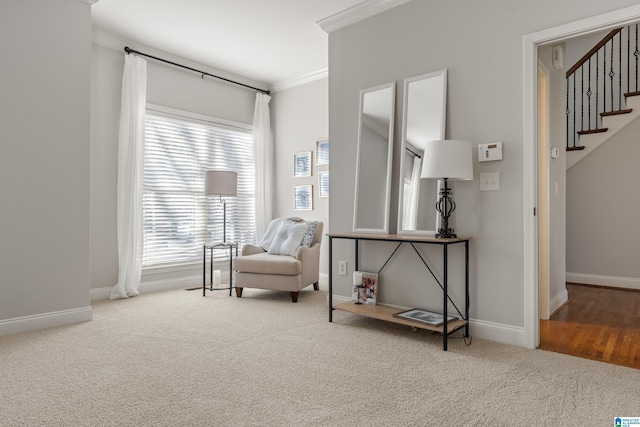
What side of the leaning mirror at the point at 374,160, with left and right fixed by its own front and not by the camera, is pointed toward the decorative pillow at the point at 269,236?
right

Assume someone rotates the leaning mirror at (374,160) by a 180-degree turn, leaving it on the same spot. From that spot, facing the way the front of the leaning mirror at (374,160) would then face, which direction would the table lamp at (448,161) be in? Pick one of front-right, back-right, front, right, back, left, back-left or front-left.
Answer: right

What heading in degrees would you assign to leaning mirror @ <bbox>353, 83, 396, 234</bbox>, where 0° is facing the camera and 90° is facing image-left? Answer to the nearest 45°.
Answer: approximately 45°

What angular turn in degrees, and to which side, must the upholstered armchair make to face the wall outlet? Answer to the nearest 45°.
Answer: approximately 90° to its left
